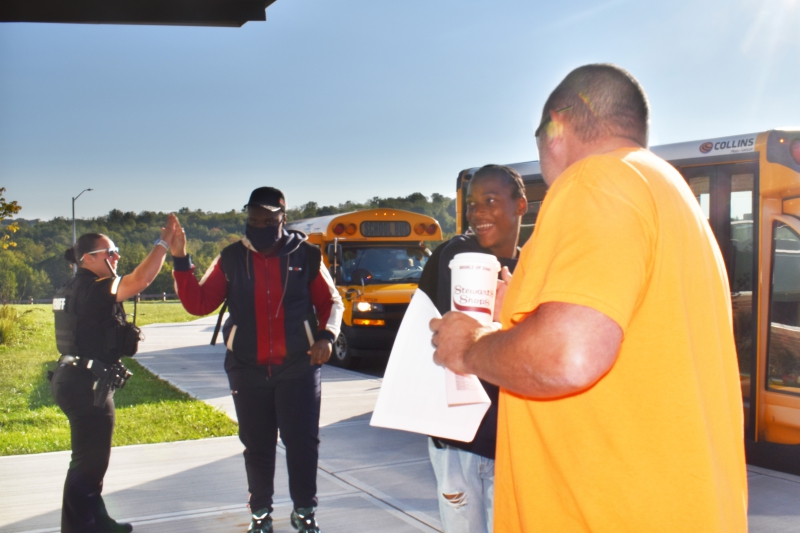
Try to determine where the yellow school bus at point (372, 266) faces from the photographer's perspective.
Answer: facing the viewer and to the right of the viewer

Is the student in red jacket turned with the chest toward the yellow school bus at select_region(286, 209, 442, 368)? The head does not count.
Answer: no

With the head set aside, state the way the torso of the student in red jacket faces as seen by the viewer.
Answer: toward the camera

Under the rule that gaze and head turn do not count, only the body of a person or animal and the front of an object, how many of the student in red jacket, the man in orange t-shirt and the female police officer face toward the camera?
1

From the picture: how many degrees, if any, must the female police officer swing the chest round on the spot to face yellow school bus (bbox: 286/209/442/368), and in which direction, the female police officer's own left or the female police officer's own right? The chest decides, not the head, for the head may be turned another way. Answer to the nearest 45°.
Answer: approximately 45° to the female police officer's own left

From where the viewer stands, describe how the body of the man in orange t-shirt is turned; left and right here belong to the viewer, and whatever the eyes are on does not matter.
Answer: facing away from the viewer and to the left of the viewer

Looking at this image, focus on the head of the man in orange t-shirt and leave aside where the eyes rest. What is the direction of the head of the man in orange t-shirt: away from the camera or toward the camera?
away from the camera

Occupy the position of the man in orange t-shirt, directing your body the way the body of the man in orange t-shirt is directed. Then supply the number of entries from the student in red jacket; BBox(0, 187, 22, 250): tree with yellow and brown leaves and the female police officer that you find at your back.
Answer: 0

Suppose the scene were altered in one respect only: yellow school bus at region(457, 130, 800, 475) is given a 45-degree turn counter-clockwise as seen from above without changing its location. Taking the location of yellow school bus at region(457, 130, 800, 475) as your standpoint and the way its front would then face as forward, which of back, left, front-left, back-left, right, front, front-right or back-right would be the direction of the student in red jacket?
back-right

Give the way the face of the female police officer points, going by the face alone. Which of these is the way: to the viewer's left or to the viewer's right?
to the viewer's right

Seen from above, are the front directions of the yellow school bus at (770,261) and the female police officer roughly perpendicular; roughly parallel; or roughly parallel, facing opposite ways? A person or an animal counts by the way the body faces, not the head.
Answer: roughly perpendicular

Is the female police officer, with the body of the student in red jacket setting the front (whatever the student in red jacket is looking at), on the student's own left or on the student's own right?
on the student's own right

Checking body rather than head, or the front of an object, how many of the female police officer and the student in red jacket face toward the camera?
1

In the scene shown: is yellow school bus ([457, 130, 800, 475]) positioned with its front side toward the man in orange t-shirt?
no

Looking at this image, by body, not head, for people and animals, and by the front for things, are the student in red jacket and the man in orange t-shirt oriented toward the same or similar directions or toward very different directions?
very different directions

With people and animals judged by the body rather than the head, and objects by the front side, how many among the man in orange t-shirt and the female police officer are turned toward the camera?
0

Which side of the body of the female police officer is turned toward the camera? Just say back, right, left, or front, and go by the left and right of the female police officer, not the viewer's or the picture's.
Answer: right

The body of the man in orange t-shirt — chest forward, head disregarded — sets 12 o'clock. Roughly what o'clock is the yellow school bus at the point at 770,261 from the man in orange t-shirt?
The yellow school bus is roughly at 2 o'clock from the man in orange t-shirt.
